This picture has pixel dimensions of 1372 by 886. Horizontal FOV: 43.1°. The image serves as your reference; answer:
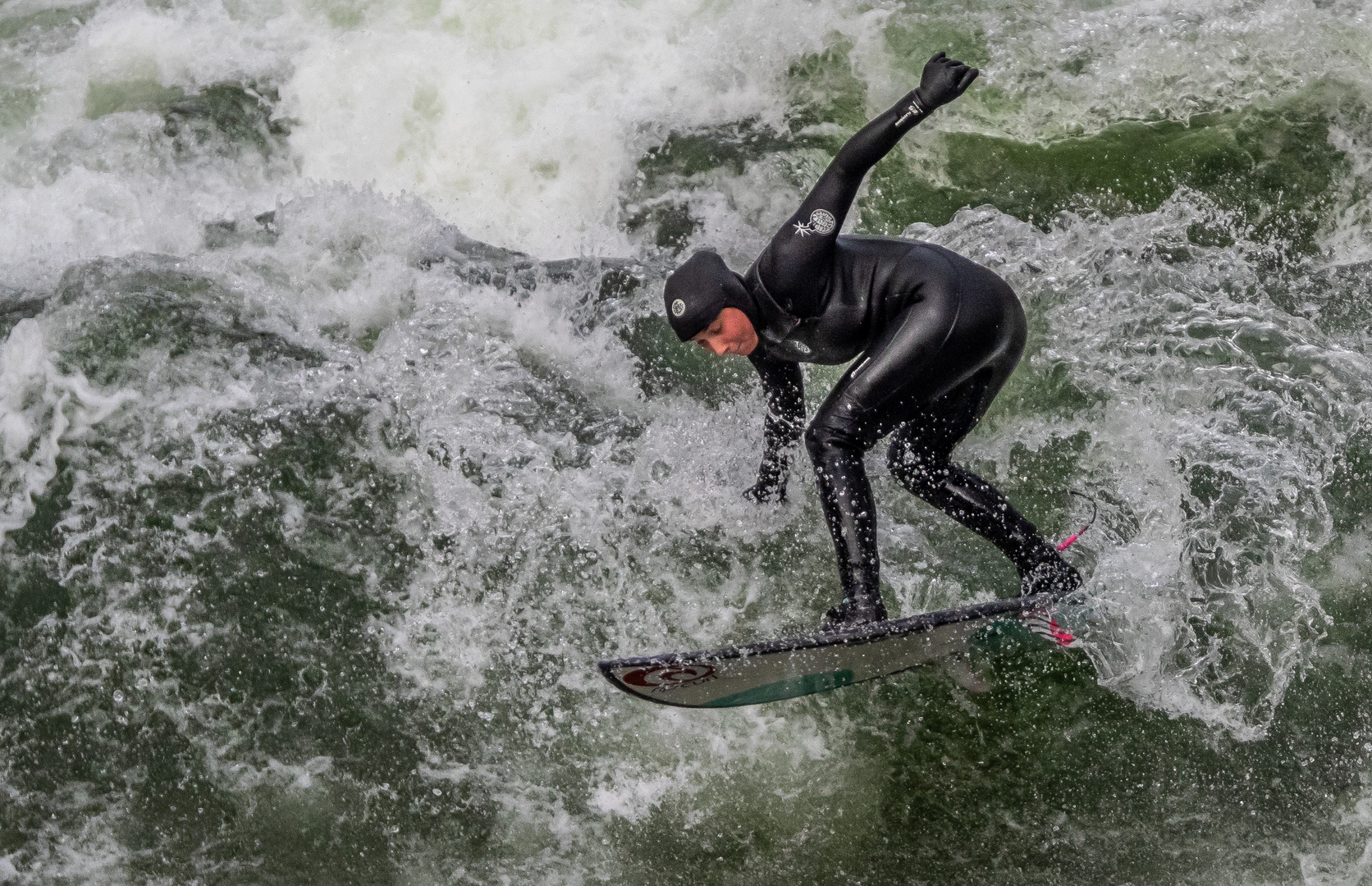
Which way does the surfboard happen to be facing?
to the viewer's left
